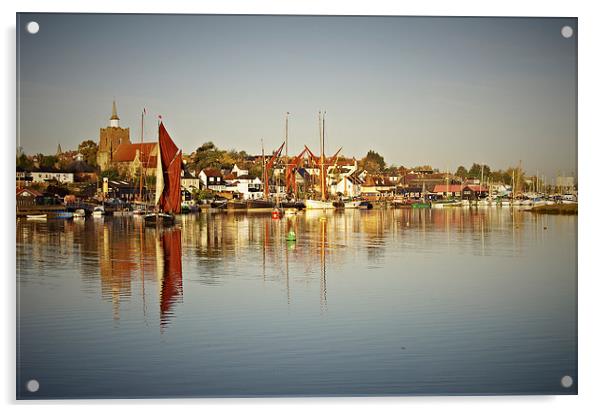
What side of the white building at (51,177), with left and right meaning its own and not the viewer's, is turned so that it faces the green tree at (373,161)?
left

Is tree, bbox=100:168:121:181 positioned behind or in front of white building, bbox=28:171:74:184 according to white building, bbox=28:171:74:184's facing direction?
behind

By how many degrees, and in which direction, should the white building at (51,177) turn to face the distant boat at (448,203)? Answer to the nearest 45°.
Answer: approximately 135° to its left

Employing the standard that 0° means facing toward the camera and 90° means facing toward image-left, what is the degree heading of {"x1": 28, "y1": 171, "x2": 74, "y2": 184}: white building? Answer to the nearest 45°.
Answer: approximately 0°
